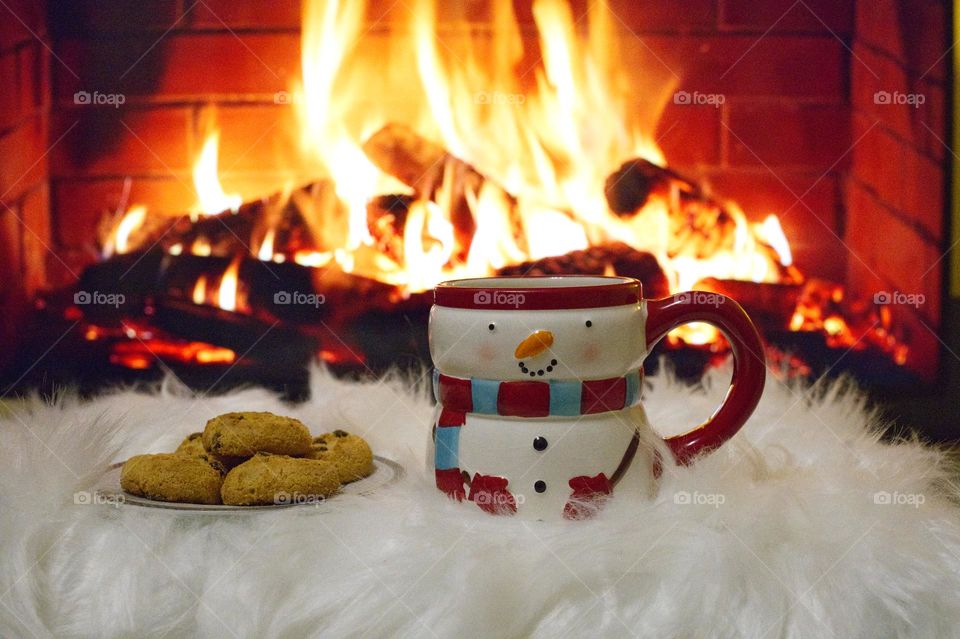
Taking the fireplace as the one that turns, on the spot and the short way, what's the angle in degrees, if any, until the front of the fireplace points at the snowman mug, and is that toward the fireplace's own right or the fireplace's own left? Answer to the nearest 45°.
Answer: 0° — it already faces it

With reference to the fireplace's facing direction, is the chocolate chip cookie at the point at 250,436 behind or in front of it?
in front

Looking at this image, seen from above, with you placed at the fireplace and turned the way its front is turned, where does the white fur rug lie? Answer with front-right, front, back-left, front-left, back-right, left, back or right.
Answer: front

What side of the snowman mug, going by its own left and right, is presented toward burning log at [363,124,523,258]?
back

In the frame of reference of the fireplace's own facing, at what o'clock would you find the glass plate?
The glass plate is roughly at 12 o'clock from the fireplace.

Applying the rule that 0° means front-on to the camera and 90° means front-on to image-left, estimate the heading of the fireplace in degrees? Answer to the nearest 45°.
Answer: approximately 0°

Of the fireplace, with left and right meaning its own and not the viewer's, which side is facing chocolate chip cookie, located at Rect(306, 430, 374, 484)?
front

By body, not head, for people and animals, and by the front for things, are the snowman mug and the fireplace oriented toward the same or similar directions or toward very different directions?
same or similar directions

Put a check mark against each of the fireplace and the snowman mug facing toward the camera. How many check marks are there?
2

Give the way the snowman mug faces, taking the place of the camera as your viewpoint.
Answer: facing the viewer
